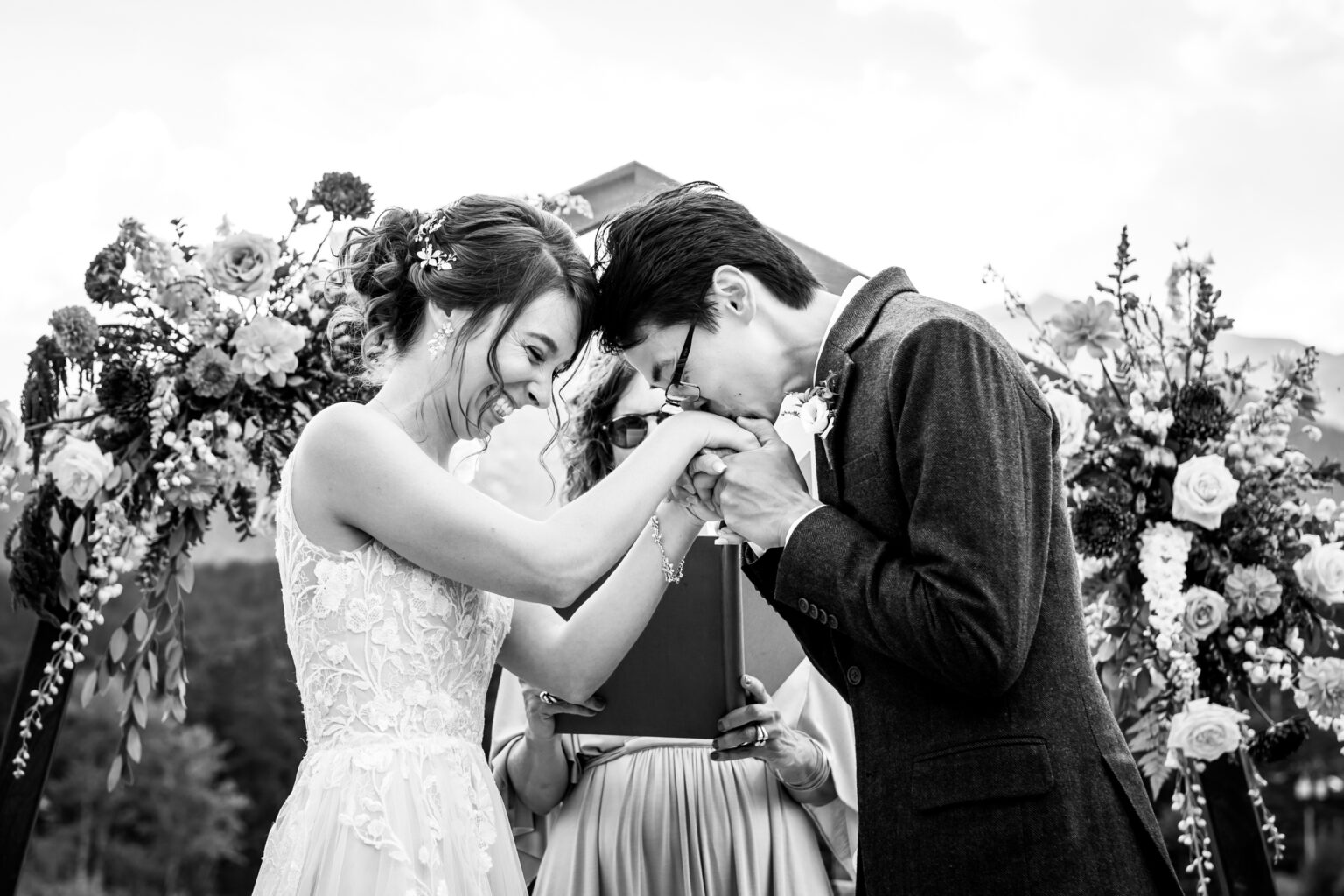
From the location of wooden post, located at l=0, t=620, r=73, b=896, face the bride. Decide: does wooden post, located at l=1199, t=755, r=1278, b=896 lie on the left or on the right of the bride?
left

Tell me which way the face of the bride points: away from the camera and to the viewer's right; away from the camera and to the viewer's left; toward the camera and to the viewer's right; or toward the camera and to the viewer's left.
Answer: toward the camera and to the viewer's right

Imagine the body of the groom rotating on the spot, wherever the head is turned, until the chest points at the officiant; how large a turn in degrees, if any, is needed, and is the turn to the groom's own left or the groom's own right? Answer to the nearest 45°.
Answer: approximately 45° to the groom's own right

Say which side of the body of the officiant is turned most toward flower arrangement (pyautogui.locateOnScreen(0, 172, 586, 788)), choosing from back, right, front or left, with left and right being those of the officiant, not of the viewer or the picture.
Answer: right

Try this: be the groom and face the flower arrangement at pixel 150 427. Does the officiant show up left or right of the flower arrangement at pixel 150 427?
right

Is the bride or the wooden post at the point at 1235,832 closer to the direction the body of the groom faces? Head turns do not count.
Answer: the bride

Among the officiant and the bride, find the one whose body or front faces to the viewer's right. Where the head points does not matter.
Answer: the bride

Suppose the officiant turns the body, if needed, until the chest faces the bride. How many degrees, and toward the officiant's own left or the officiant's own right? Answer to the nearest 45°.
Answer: approximately 45° to the officiant's own right

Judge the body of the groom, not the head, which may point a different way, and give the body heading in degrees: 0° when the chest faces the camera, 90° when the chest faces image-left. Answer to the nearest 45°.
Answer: approximately 90°

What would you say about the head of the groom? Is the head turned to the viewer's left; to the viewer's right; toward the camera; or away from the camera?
to the viewer's left

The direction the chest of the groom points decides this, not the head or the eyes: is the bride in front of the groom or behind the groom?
in front

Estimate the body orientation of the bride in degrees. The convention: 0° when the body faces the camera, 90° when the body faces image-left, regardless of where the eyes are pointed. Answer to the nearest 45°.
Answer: approximately 270°

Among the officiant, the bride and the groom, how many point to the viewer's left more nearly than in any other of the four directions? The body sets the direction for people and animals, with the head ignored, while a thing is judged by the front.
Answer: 1

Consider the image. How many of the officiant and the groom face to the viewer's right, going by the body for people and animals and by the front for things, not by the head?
0

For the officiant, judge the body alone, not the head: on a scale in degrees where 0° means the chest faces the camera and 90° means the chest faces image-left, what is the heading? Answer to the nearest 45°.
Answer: approximately 0°
